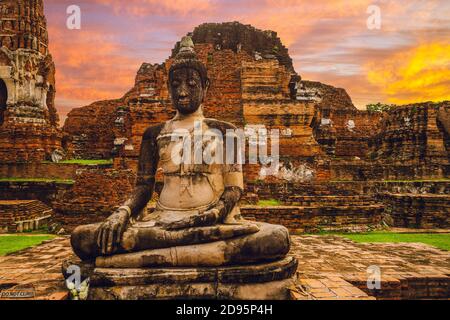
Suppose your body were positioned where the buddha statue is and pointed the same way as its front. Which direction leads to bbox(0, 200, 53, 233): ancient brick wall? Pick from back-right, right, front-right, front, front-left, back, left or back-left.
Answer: back-right

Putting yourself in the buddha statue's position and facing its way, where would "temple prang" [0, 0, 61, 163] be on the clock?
The temple prang is roughly at 5 o'clock from the buddha statue.

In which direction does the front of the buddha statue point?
toward the camera
